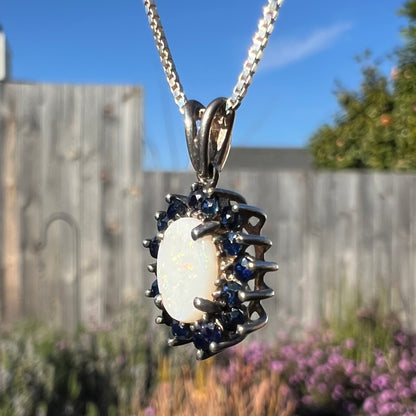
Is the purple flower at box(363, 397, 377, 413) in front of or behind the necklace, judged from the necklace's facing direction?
behind

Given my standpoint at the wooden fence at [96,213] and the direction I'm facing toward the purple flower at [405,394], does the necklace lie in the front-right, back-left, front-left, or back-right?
front-right

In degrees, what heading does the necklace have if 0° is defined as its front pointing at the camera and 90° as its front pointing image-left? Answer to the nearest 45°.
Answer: approximately 45°

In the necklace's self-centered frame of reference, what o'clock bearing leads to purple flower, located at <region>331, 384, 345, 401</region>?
The purple flower is roughly at 5 o'clock from the necklace.

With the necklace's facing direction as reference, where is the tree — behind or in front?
behind

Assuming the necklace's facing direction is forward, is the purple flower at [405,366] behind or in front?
behind

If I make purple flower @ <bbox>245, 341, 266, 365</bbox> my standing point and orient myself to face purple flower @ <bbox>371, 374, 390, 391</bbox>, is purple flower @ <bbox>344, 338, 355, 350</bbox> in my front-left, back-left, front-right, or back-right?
front-left

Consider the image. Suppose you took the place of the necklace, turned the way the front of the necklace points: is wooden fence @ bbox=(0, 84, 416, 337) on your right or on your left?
on your right

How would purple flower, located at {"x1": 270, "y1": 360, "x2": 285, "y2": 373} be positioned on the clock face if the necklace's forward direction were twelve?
The purple flower is roughly at 5 o'clock from the necklace.

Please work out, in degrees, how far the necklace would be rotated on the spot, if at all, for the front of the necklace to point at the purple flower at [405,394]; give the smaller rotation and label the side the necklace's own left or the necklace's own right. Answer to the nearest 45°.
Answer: approximately 180°
